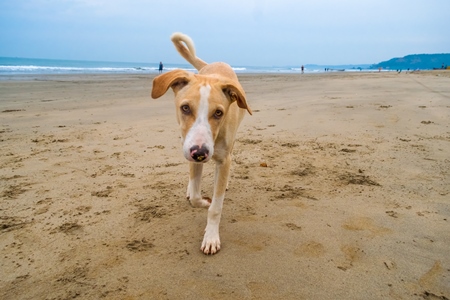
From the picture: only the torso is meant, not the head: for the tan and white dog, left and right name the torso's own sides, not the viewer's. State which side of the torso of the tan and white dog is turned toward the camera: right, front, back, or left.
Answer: front
